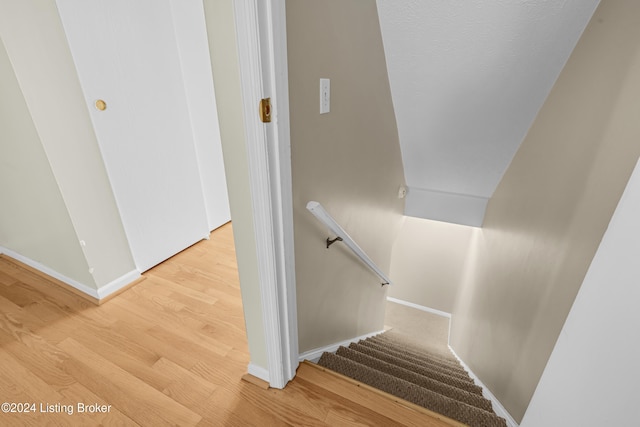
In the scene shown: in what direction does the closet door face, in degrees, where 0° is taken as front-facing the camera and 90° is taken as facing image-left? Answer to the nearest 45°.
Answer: approximately 315°
